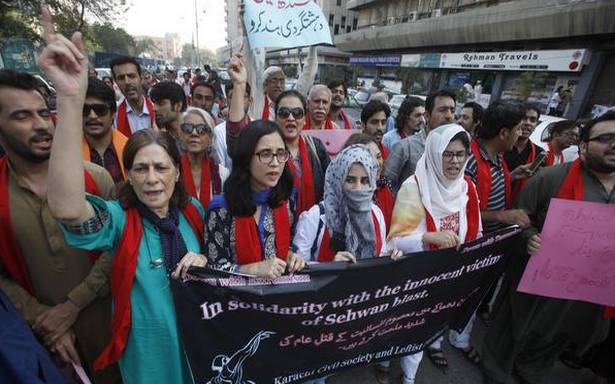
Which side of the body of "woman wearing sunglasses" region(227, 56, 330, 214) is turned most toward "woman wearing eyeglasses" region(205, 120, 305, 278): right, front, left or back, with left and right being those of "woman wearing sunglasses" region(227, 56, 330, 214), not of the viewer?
front

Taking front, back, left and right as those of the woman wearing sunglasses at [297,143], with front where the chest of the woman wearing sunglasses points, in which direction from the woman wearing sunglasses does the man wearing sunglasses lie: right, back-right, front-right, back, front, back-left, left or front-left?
right

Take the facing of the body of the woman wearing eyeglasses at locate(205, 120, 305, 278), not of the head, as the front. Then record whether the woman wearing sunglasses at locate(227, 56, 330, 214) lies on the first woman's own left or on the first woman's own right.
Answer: on the first woman's own left

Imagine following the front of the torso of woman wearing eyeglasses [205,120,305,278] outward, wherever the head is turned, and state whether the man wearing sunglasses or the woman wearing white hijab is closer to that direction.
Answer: the woman wearing white hijab

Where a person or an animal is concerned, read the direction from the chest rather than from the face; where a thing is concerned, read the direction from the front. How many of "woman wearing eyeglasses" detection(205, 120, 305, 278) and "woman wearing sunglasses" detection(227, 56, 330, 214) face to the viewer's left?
0

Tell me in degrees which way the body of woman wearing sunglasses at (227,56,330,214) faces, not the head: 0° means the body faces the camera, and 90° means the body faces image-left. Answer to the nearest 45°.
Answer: approximately 0°

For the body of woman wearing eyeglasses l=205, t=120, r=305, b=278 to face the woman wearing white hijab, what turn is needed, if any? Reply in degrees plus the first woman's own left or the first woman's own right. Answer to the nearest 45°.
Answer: approximately 45° to the first woman's own left

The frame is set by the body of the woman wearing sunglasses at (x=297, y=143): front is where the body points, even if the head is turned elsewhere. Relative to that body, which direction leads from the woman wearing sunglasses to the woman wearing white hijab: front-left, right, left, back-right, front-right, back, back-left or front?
front-left

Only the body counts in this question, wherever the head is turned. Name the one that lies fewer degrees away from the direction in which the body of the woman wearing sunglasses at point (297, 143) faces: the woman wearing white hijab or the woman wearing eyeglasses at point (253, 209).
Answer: the woman wearing eyeglasses

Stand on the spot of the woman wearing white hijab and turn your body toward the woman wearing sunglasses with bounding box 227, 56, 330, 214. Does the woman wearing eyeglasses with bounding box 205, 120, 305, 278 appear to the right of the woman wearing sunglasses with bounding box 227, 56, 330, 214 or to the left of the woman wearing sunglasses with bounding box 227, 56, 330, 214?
left

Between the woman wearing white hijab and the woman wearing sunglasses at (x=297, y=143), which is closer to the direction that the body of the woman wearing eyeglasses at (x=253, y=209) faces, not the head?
the woman wearing white hijab

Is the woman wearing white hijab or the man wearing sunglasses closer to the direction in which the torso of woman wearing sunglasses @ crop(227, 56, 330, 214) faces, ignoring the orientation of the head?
the woman wearing white hijab
